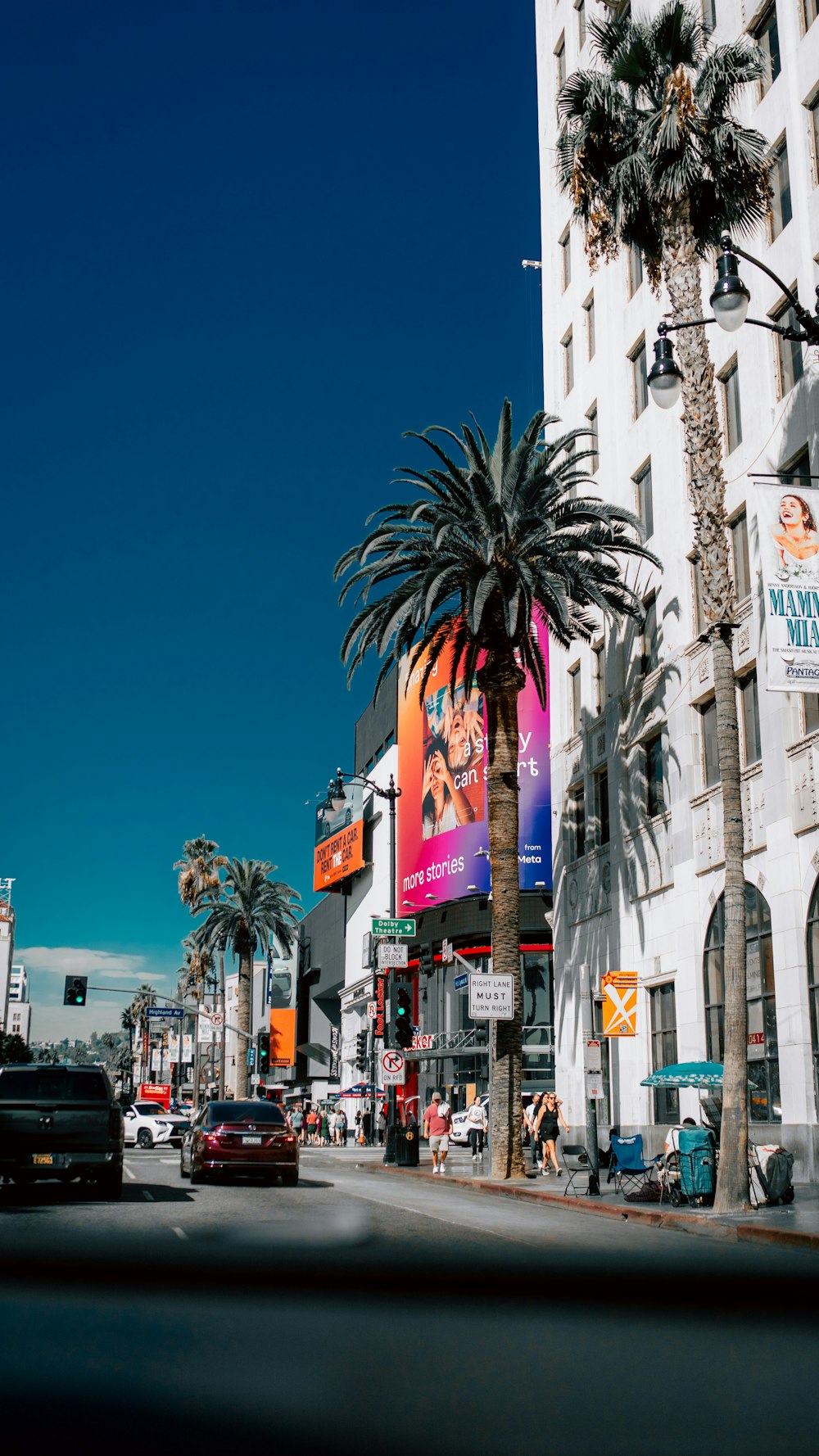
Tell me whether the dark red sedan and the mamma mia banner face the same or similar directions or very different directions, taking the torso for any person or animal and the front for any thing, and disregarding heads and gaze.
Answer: very different directions

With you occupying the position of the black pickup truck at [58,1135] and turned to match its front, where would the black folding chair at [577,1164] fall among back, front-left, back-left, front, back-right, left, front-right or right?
front-right

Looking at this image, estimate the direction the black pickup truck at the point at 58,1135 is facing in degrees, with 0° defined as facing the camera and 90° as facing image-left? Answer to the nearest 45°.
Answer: approximately 180°

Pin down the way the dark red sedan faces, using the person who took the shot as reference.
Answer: facing away from the viewer

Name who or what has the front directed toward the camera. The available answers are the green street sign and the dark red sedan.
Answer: the green street sign

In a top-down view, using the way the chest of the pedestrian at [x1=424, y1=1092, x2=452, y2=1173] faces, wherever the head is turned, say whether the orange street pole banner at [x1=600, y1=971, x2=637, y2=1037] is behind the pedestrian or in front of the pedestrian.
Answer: in front

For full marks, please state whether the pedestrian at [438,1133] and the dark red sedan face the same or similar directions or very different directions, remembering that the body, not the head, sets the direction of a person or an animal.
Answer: very different directions

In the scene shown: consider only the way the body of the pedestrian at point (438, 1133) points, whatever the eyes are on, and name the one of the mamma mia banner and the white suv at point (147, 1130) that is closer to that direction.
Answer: the mamma mia banner

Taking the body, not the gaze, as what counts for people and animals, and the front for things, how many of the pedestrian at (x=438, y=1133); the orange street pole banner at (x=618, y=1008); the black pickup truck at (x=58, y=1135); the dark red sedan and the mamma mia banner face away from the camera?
2

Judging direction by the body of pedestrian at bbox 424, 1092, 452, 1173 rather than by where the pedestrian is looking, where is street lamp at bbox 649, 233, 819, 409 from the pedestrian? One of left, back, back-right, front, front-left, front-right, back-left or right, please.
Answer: front

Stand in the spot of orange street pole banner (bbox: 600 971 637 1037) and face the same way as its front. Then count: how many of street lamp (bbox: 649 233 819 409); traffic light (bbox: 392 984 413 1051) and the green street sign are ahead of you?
1

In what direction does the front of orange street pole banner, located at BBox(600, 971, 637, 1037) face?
toward the camera

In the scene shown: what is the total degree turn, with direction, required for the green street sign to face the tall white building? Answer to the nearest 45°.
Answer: approximately 45° to its left

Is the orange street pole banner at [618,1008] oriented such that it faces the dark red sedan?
no

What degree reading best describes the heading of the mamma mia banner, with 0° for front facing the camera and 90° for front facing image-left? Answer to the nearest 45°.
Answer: approximately 0°

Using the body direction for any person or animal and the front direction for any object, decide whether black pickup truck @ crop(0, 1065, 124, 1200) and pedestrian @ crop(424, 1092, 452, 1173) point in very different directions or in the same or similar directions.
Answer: very different directions

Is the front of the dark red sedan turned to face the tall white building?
no

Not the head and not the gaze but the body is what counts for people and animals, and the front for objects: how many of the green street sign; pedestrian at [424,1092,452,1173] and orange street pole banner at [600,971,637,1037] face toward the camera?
3

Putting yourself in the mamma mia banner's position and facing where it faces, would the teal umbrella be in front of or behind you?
behind
